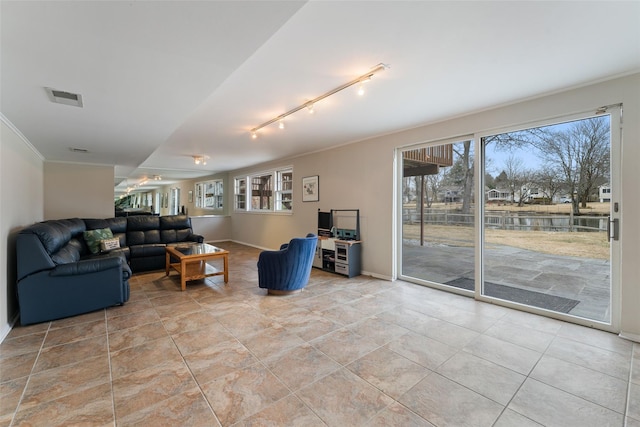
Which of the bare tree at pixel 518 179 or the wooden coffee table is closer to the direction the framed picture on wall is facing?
the wooden coffee table

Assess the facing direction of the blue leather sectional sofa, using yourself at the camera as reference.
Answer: facing the viewer and to the right of the viewer

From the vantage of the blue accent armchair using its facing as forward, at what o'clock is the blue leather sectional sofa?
The blue leather sectional sofa is roughly at 10 o'clock from the blue accent armchair.

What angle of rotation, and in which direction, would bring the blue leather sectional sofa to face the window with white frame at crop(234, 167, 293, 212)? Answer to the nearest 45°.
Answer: approximately 90° to its left

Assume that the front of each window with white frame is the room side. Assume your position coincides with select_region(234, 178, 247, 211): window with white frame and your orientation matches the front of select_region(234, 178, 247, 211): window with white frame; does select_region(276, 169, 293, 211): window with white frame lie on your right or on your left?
on your left

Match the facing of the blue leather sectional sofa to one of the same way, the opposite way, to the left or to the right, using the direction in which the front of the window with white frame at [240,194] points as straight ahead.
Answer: to the left

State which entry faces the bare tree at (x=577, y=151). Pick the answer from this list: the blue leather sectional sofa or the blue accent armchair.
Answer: the blue leather sectional sofa

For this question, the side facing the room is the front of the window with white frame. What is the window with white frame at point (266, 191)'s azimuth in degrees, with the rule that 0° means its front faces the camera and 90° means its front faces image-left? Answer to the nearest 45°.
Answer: approximately 45°

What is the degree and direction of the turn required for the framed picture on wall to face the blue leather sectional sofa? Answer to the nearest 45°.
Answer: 0° — it already faces it

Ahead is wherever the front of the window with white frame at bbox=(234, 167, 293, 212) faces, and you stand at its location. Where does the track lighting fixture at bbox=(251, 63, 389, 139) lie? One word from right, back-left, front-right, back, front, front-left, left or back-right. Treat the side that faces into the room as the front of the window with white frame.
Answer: front-left

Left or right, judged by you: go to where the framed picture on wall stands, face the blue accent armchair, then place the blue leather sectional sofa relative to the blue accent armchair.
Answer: right
